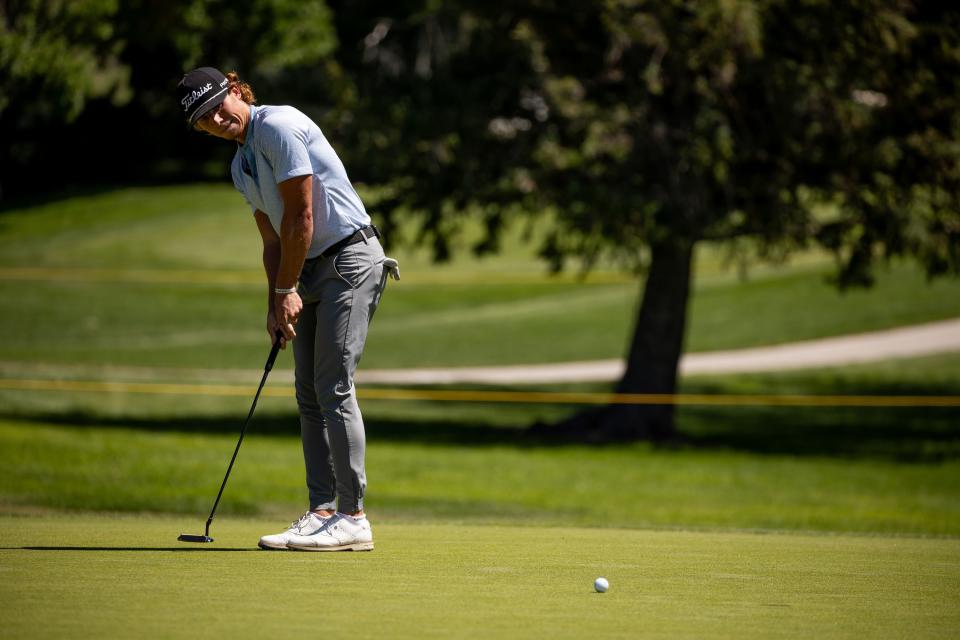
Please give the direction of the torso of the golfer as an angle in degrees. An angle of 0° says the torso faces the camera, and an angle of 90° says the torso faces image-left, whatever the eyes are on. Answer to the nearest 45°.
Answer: approximately 90°
